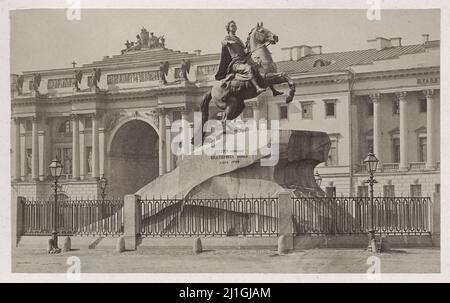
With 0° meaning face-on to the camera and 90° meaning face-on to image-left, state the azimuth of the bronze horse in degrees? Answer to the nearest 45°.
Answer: approximately 270°

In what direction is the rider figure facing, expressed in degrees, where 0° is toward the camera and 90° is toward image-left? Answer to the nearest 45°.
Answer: approximately 315°

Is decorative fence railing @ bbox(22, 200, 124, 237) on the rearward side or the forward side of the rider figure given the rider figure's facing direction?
on the rearward side
